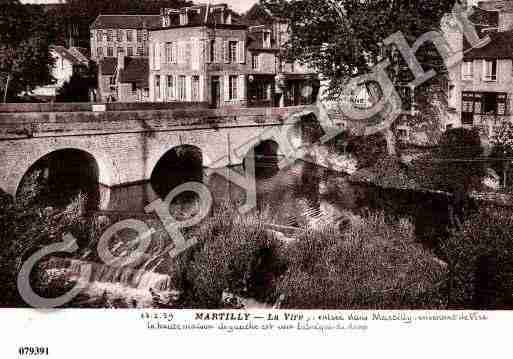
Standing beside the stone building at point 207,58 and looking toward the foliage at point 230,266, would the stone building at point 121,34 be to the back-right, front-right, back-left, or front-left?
back-right

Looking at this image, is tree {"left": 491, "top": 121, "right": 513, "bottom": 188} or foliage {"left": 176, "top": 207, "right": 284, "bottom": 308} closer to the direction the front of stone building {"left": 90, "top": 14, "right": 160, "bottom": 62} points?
the foliage

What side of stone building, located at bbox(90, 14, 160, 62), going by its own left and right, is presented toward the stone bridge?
front

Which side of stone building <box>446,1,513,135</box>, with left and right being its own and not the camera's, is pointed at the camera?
front

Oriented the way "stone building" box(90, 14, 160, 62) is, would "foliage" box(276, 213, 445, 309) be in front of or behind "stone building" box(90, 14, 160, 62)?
in front

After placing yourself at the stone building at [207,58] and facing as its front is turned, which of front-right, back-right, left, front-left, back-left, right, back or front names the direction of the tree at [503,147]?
front

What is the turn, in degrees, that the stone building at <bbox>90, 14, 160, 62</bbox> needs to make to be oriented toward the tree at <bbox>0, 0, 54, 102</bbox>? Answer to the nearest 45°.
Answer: approximately 90° to its right

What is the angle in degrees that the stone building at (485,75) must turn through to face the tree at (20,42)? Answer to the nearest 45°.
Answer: approximately 90° to its right

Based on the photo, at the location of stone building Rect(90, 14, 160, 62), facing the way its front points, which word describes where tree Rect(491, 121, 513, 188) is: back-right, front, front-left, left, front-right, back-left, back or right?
front-left

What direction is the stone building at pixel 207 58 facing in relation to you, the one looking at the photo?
facing the viewer and to the right of the viewer

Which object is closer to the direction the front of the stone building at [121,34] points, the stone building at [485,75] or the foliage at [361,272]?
the foliage

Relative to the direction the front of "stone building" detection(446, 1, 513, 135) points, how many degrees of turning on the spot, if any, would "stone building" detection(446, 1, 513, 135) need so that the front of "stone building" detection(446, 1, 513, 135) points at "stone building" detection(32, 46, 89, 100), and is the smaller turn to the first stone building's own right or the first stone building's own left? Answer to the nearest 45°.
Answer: approximately 90° to the first stone building's own right

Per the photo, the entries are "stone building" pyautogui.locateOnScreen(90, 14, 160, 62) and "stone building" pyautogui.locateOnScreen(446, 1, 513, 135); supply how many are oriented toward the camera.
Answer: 2

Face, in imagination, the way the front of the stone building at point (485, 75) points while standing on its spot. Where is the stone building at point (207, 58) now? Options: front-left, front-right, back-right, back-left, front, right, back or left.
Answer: right

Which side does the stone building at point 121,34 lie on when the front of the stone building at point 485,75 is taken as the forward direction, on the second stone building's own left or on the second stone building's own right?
on the second stone building's own right

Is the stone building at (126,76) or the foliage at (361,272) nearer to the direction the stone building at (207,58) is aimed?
the foliage
